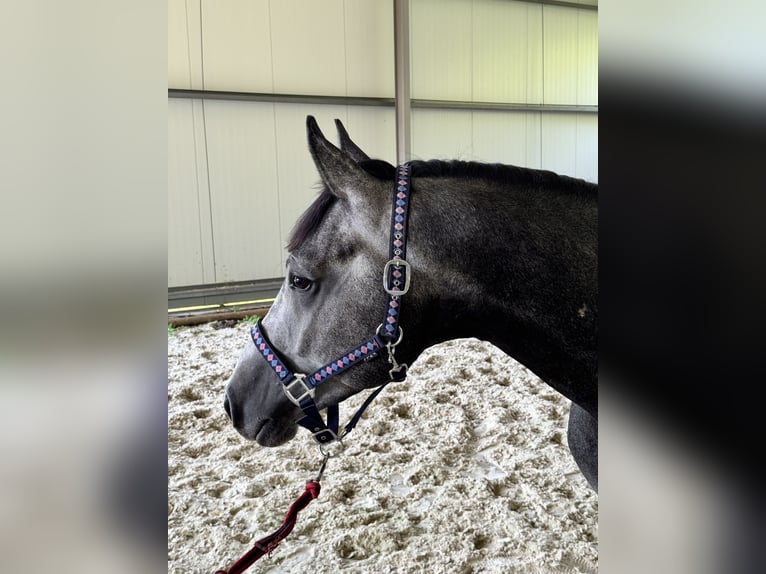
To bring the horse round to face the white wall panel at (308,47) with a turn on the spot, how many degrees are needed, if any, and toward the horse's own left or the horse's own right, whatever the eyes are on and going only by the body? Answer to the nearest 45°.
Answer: approximately 90° to the horse's own right

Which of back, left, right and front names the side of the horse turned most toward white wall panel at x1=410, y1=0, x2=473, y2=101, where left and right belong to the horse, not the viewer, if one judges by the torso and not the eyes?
right

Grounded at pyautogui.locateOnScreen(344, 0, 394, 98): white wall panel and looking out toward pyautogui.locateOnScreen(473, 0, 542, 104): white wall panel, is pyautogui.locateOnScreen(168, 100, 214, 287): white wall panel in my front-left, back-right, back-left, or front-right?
back-right

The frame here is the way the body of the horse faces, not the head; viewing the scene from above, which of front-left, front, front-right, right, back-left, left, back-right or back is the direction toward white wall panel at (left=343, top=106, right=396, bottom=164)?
right

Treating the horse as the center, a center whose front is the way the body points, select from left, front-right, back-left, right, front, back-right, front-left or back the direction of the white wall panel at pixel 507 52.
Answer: right

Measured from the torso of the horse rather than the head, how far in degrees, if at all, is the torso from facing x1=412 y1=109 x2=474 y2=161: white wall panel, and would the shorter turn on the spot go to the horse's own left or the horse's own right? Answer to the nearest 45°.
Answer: approximately 90° to the horse's own right

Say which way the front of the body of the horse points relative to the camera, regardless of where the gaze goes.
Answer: to the viewer's left

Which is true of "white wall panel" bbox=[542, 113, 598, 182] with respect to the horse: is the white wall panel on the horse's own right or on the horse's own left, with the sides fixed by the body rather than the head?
on the horse's own right

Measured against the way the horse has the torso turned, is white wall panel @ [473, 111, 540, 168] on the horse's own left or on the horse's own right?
on the horse's own right
